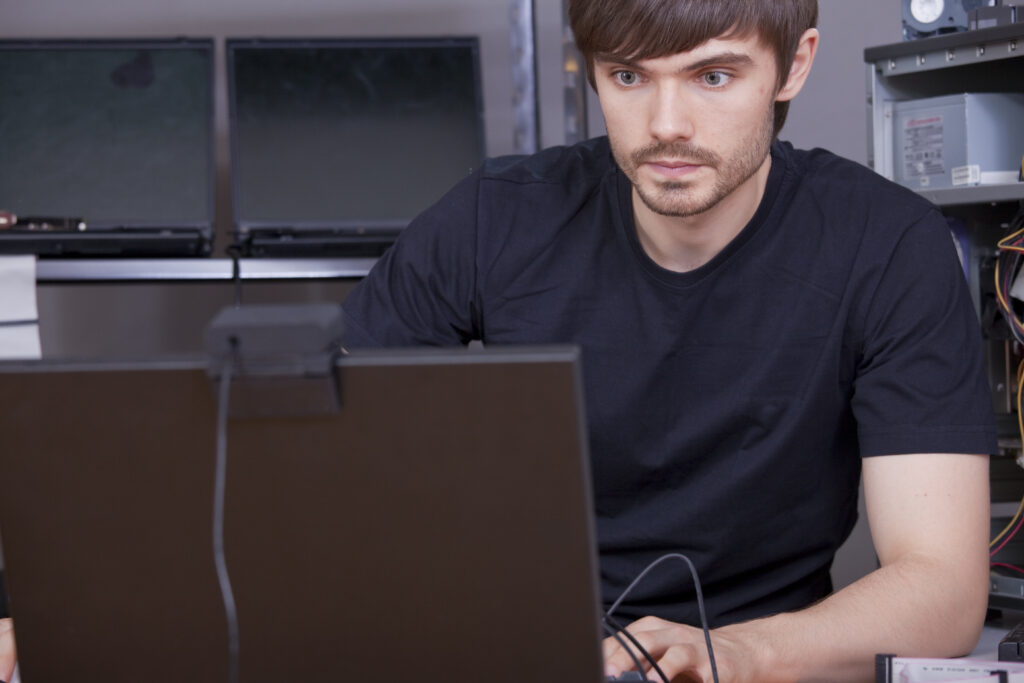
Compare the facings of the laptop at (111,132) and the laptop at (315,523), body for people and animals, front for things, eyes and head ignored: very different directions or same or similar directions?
very different directions

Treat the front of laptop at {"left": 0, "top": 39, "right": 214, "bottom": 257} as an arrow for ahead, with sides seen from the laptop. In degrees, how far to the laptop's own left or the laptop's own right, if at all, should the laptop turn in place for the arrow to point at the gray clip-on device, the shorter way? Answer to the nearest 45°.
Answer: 0° — it already faces it

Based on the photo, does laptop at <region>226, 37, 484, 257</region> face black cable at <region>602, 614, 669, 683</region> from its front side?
yes

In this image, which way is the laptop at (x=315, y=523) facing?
away from the camera

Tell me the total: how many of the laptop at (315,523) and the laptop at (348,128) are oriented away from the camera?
1

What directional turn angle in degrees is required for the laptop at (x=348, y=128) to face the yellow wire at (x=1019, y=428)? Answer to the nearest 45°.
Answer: approximately 45° to its left

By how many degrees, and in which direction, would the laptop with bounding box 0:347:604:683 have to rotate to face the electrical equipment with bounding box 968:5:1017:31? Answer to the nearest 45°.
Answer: approximately 45° to its right

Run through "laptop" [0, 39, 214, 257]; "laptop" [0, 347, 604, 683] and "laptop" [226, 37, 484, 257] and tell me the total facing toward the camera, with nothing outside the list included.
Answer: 2

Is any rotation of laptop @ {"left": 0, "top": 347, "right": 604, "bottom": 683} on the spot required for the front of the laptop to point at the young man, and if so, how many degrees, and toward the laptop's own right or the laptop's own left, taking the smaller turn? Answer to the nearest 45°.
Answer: approximately 45° to the laptop's own right
